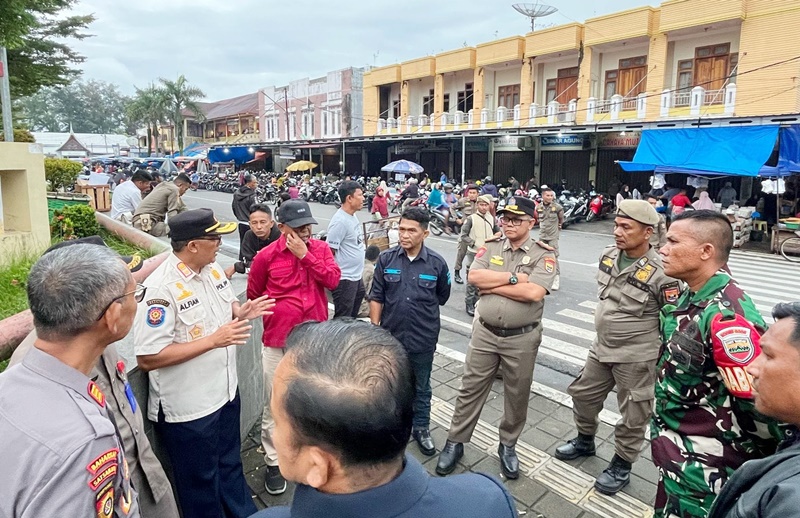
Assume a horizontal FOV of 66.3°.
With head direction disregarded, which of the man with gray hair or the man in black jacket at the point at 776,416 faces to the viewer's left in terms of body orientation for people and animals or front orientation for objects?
the man in black jacket

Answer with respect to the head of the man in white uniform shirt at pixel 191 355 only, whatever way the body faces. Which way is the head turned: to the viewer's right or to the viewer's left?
to the viewer's right

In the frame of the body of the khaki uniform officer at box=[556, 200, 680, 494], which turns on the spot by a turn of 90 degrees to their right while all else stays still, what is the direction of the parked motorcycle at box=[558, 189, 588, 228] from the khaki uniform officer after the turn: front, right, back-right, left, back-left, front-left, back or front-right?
front-right

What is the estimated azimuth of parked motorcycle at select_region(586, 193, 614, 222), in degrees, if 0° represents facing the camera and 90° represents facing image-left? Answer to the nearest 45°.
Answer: approximately 45°

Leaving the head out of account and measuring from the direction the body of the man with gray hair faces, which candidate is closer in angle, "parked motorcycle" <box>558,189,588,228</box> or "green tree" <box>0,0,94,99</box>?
the parked motorcycle

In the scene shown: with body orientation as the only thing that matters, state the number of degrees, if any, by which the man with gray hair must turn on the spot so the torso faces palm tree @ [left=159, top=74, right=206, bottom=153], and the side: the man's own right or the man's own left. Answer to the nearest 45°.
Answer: approximately 45° to the man's own left

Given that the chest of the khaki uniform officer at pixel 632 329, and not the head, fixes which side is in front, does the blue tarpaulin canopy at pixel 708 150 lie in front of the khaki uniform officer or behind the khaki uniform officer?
behind

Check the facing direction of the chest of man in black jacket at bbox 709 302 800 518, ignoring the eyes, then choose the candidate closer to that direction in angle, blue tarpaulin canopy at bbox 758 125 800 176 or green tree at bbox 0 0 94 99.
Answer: the green tree

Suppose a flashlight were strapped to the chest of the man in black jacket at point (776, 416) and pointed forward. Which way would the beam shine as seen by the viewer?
to the viewer's left

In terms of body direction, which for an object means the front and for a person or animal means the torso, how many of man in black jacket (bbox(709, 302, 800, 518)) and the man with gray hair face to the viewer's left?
1

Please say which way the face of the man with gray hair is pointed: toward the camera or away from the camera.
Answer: away from the camera
